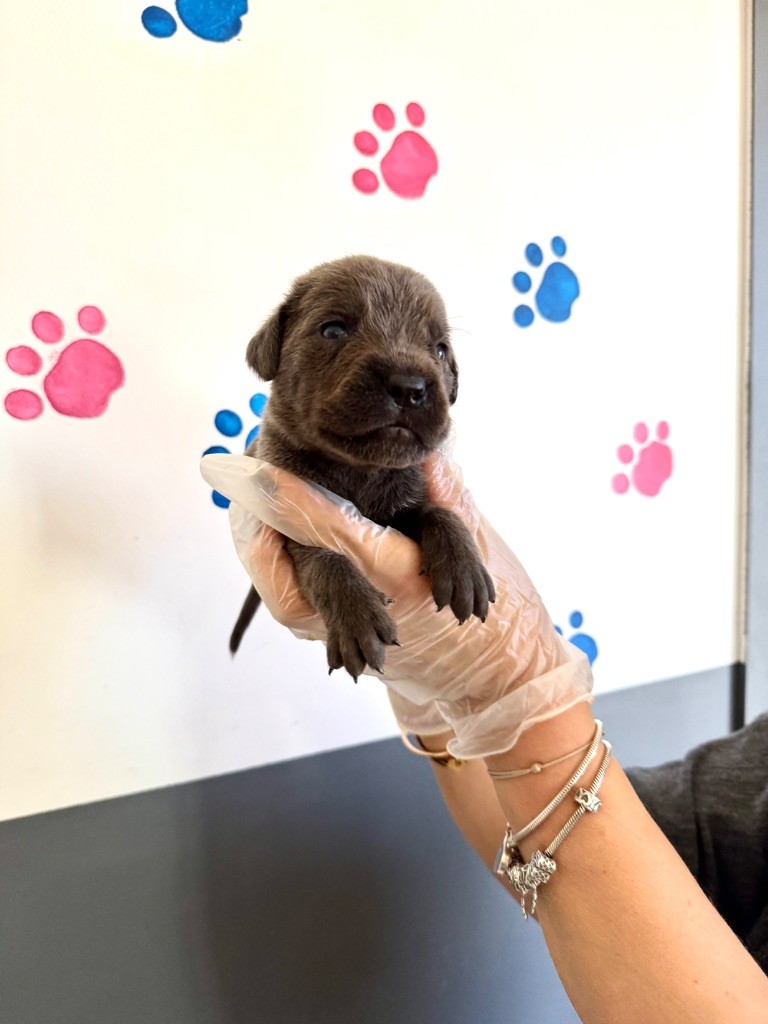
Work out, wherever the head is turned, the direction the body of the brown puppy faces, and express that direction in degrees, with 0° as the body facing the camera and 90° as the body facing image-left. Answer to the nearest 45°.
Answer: approximately 315°
